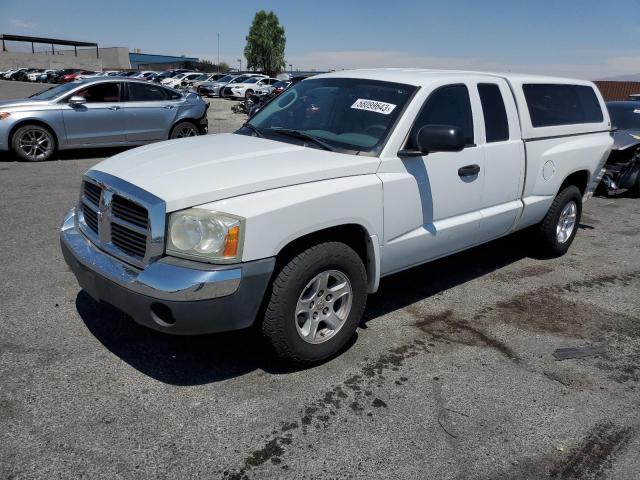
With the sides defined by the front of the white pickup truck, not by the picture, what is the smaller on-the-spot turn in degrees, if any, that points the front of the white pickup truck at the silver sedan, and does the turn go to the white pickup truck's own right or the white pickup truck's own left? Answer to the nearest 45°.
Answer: approximately 90° to the white pickup truck's own right

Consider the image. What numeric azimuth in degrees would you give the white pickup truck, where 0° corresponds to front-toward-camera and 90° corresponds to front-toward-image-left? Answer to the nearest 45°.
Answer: approximately 45°

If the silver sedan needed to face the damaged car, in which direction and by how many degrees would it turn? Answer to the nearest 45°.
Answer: approximately 135° to its left

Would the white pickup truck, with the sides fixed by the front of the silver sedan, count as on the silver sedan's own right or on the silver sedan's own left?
on the silver sedan's own left

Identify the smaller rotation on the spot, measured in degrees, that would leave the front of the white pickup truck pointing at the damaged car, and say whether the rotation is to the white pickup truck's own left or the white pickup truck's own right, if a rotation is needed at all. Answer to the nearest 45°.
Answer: approximately 180°

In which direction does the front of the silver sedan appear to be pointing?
to the viewer's left

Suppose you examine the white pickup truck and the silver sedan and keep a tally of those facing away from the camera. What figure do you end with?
0
